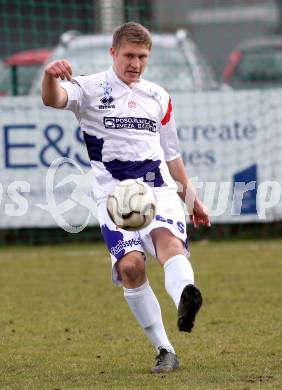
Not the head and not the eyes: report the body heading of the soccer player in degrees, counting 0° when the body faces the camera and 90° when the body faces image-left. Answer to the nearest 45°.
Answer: approximately 0°

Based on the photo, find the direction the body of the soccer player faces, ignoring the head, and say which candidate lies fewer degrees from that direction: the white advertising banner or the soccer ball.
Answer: the soccer ball

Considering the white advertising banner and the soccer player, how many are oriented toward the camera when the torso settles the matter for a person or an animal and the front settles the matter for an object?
2

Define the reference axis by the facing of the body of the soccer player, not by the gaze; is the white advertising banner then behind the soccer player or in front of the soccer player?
behind

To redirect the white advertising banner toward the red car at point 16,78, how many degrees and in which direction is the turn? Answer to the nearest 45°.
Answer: approximately 135° to its right

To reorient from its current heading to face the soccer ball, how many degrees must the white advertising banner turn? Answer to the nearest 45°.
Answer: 0° — it already faces it

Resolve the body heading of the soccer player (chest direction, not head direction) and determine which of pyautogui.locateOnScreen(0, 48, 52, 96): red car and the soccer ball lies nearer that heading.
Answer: the soccer ball

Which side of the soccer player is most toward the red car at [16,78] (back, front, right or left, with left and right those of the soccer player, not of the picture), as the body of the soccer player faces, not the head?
back

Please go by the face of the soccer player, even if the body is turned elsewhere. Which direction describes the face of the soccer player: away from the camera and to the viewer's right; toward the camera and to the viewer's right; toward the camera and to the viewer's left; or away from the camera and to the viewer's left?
toward the camera and to the viewer's right

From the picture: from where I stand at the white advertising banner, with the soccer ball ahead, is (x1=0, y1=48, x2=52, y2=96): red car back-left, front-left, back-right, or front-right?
back-right

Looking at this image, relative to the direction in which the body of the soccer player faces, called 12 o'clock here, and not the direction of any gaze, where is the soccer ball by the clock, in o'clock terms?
The soccer ball is roughly at 12 o'clock from the soccer player.

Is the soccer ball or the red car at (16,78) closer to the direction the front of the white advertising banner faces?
the soccer ball
